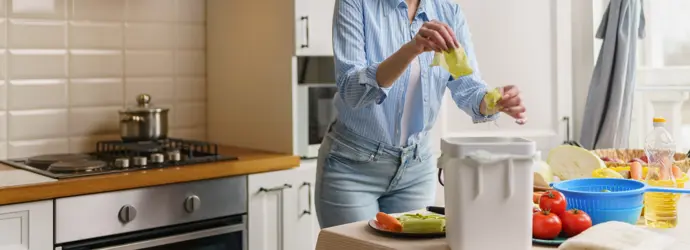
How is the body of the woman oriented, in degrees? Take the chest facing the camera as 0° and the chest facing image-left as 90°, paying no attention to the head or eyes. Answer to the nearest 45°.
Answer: approximately 315°

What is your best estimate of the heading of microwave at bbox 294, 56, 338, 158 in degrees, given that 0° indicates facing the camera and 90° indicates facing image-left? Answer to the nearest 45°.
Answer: approximately 315°

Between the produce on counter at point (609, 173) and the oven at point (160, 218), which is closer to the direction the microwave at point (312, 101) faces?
the produce on counter

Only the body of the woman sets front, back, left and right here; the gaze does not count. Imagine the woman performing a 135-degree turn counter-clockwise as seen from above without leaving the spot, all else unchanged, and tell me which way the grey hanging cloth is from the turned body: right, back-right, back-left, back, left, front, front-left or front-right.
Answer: front-right

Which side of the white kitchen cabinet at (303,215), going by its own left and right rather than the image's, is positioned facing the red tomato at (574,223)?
front

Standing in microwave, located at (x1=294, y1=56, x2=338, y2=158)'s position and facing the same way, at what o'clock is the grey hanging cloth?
The grey hanging cloth is roughly at 10 o'clock from the microwave.

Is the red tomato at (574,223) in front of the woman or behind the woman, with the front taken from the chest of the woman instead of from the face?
in front

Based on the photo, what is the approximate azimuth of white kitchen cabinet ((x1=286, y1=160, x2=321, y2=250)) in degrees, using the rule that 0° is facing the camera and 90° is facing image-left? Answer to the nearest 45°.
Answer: approximately 315°

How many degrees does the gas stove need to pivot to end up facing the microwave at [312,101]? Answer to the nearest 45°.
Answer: approximately 45° to its left

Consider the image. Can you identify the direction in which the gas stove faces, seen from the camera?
facing the viewer and to the right of the viewer
